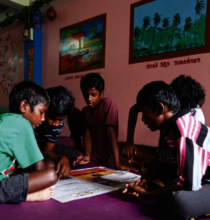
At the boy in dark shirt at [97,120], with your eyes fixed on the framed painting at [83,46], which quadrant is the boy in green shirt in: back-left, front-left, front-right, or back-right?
back-left

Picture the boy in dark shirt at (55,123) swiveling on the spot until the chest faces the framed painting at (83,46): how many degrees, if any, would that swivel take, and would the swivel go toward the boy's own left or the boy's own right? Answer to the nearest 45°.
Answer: approximately 135° to the boy's own left

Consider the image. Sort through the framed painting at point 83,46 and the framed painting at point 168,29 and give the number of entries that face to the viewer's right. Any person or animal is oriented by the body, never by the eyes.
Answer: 0

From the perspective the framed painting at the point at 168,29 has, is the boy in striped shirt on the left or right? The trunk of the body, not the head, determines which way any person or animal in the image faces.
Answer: on its left

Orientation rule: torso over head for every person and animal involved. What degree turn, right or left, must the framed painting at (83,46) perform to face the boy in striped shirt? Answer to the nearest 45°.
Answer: approximately 45° to its left

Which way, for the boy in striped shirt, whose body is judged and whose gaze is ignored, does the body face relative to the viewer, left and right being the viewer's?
facing to the left of the viewer

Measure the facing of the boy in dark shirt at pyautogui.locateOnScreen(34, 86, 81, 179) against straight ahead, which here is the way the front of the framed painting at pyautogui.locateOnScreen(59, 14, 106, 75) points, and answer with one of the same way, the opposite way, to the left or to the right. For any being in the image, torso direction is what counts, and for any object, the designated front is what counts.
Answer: to the left

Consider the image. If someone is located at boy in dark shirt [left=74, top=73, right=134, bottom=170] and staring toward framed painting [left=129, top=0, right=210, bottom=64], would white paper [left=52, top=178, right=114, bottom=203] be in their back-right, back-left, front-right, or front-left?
back-right

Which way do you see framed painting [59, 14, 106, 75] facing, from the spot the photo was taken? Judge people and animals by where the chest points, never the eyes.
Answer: facing the viewer and to the left of the viewer

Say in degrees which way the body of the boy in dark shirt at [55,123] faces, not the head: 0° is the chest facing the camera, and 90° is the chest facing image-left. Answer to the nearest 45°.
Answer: approximately 315°

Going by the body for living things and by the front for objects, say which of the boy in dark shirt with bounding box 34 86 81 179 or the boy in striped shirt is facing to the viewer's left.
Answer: the boy in striped shirt

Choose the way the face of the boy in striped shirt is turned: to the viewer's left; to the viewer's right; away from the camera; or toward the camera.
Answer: to the viewer's left

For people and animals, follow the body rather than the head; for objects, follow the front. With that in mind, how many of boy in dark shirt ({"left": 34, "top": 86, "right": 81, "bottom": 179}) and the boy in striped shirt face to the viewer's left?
1

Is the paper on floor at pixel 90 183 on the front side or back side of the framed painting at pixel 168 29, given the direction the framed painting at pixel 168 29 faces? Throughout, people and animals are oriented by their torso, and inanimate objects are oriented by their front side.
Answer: on the front side

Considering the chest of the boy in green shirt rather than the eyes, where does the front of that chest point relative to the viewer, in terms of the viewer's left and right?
facing to the right of the viewer
